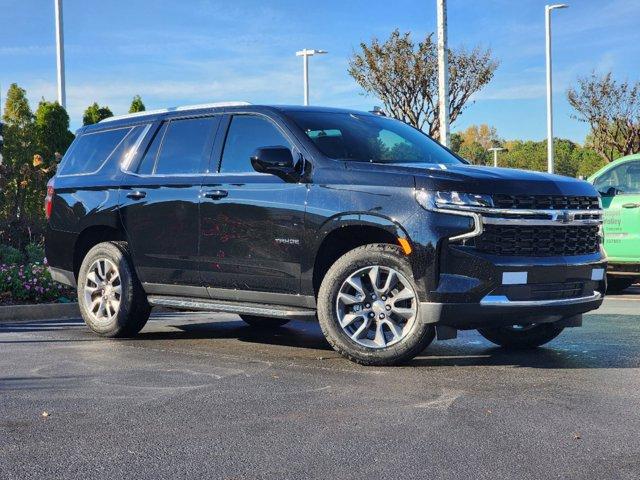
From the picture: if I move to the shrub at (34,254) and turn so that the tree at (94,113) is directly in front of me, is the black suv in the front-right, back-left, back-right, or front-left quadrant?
back-right

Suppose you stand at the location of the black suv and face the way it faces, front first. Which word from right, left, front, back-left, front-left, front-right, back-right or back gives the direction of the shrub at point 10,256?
back

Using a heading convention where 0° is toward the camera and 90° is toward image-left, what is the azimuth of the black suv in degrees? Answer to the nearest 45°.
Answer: approximately 315°

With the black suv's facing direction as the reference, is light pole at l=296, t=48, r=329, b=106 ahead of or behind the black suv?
behind

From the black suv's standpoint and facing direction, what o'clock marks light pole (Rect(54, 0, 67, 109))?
The light pole is roughly at 7 o'clock from the black suv.

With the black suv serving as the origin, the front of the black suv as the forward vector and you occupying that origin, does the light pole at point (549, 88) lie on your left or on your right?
on your left

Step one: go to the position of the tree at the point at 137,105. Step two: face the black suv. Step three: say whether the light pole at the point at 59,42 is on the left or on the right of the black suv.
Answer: right

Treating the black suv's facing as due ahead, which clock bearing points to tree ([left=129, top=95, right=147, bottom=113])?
The tree is roughly at 7 o'clock from the black suv.

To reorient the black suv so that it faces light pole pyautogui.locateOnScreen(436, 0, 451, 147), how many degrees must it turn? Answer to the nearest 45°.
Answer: approximately 135° to its left

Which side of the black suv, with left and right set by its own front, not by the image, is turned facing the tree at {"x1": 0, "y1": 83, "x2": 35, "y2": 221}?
back
